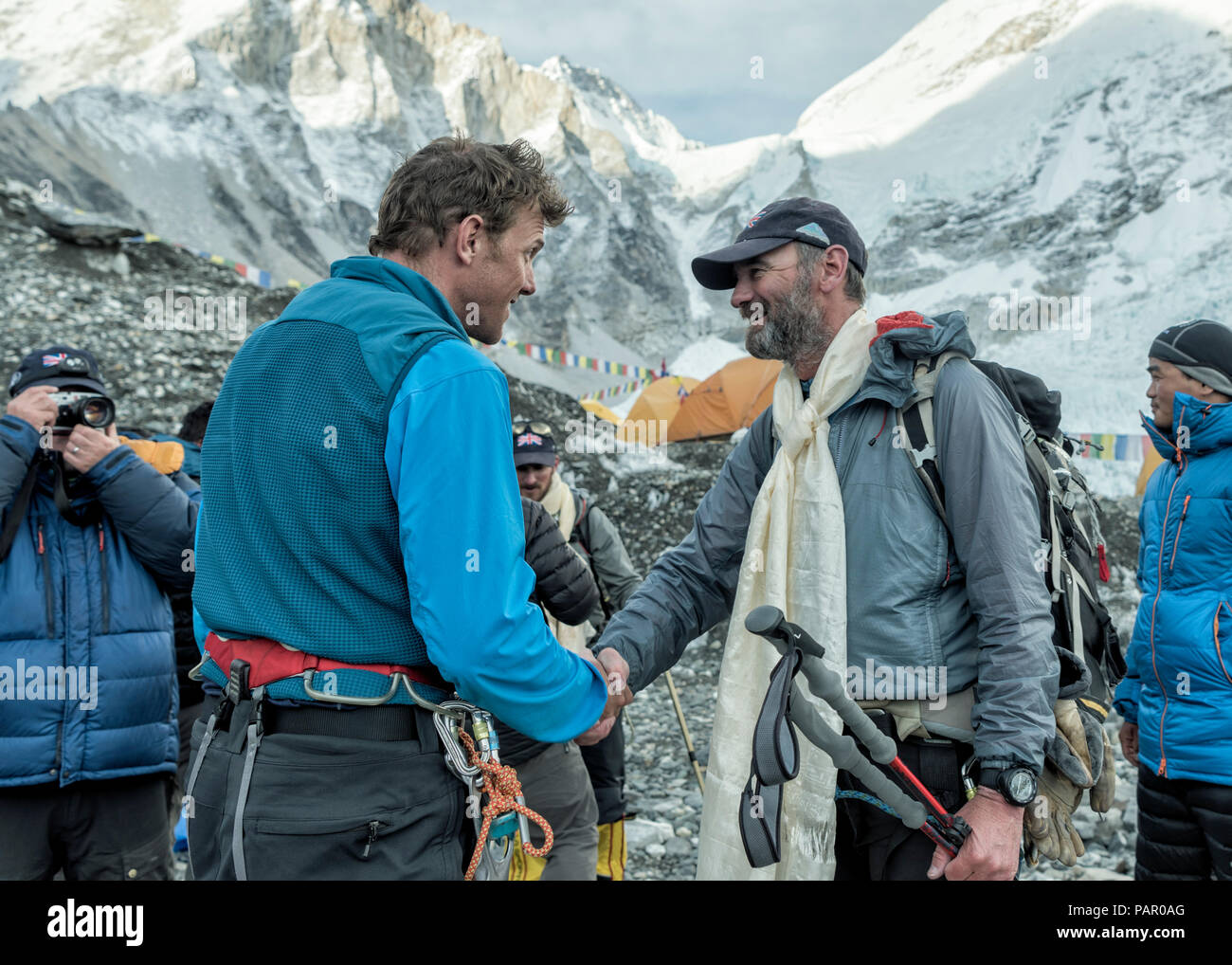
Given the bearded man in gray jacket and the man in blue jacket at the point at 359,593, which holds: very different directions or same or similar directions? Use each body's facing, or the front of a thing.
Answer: very different directions

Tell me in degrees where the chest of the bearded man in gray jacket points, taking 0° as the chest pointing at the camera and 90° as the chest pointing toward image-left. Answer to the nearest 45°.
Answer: approximately 45°

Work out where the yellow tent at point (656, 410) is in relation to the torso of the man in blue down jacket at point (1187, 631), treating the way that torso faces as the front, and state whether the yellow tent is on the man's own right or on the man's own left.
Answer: on the man's own right

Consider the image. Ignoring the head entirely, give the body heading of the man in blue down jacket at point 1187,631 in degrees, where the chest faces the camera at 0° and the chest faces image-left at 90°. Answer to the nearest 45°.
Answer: approximately 45°

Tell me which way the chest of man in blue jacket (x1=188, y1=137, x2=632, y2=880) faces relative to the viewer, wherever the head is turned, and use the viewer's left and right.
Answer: facing away from the viewer and to the right of the viewer

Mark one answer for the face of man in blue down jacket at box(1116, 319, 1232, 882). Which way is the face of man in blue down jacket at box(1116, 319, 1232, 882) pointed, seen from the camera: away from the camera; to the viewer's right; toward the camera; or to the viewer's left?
to the viewer's left

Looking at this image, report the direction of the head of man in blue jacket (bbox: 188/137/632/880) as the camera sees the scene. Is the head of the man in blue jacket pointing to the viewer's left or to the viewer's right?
to the viewer's right

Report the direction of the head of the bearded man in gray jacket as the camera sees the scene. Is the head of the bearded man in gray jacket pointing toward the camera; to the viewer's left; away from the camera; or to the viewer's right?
to the viewer's left

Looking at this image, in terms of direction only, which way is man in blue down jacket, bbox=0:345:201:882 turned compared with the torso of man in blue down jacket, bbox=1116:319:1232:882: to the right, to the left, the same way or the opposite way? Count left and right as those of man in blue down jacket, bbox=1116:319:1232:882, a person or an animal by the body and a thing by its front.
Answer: to the left
